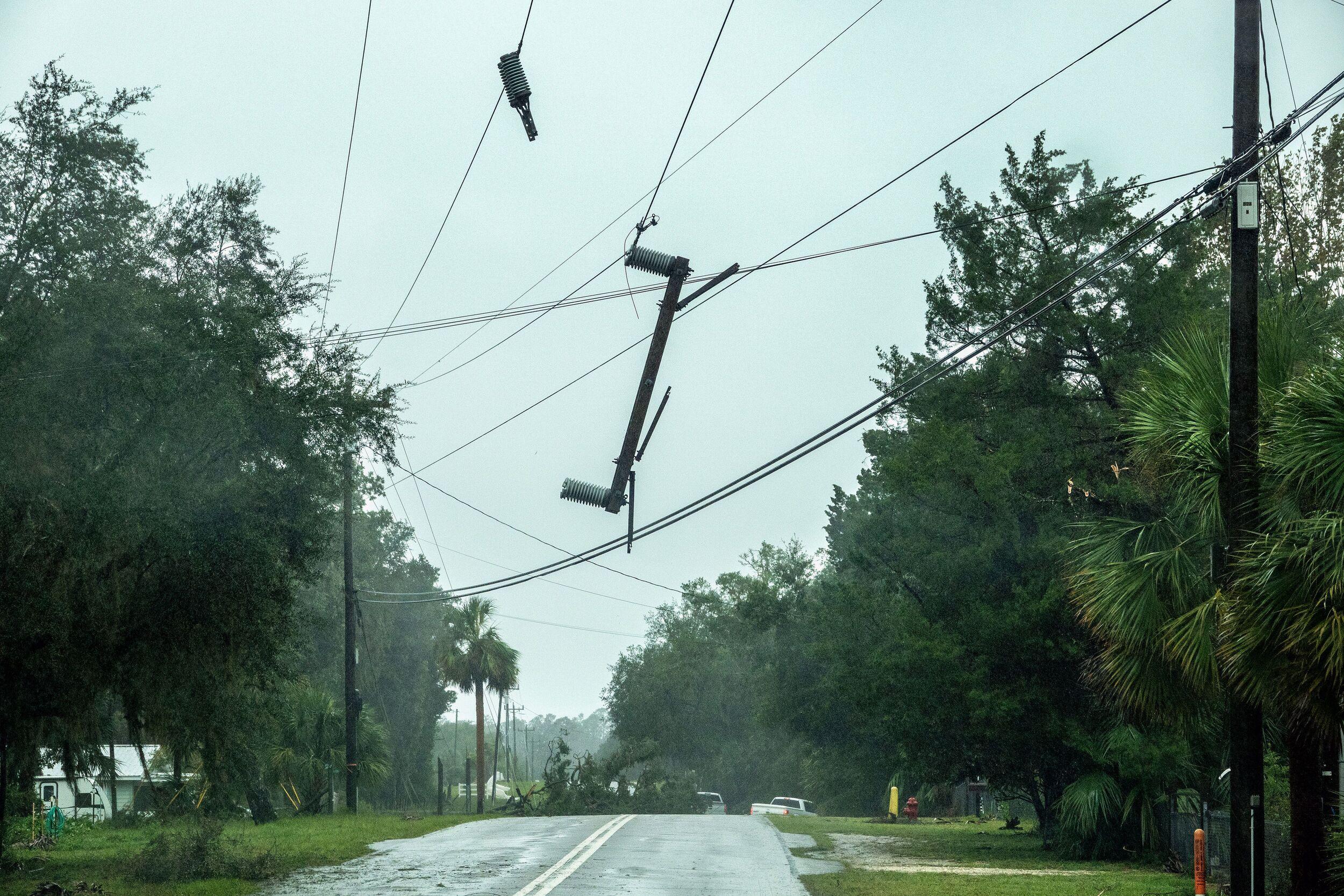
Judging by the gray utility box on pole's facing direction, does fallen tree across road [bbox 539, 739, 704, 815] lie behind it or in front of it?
behind

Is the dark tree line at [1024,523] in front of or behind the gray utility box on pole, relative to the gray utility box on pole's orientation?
behind

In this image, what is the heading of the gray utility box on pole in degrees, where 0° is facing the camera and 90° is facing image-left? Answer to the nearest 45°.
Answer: approximately 0°

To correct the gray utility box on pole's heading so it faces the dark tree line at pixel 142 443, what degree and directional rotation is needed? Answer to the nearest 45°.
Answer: approximately 90° to its right

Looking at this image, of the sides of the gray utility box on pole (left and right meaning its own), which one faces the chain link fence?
back
